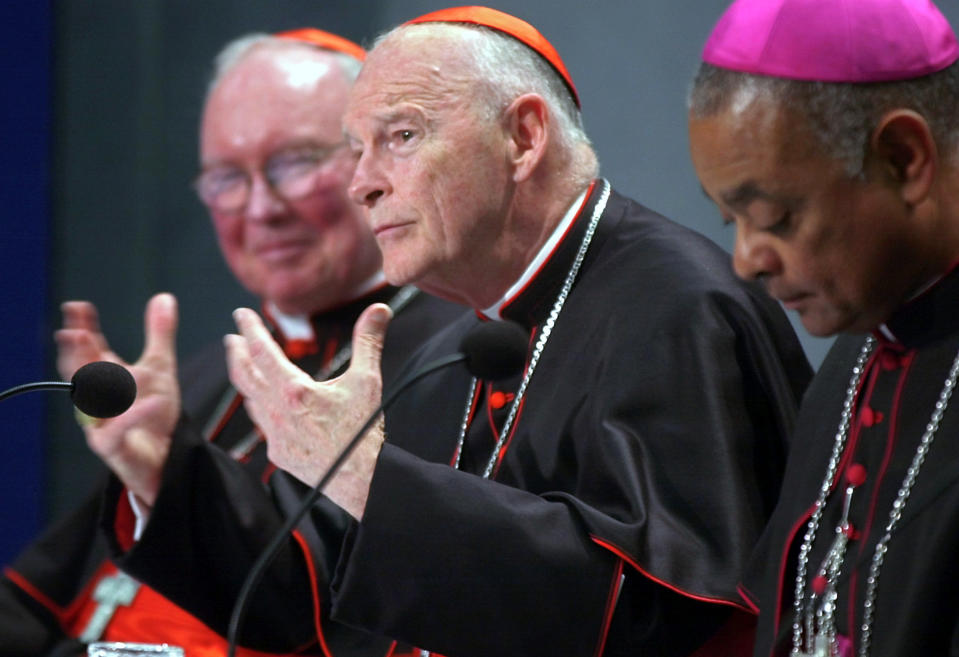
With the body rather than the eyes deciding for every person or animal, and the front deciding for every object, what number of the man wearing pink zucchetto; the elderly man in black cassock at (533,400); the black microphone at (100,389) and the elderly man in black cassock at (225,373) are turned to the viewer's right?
1

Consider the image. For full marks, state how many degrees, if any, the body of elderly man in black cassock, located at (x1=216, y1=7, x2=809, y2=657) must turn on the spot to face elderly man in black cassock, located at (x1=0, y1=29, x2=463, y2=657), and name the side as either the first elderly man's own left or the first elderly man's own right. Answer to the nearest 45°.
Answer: approximately 90° to the first elderly man's own right

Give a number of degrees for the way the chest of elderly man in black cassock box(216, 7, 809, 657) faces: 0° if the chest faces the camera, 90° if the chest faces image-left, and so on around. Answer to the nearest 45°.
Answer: approximately 45°

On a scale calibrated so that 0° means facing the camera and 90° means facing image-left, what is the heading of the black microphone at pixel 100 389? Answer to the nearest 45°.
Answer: approximately 270°

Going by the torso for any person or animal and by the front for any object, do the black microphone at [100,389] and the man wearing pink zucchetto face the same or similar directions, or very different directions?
very different directions

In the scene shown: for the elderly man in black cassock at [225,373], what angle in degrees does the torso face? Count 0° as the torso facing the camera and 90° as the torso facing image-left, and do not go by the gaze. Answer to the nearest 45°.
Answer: approximately 45°

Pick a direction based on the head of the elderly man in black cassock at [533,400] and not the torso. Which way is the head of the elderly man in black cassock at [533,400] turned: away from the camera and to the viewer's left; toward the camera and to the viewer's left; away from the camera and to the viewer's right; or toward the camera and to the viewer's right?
toward the camera and to the viewer's left

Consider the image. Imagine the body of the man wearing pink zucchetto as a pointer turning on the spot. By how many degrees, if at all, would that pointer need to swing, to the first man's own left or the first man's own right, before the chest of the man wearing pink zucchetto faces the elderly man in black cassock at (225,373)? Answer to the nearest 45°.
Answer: approximately 90° to the first man's own right

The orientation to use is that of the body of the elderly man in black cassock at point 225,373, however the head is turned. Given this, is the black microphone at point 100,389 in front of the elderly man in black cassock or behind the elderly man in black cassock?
in front

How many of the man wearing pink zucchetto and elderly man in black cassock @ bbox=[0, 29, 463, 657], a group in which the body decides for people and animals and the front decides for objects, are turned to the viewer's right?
0

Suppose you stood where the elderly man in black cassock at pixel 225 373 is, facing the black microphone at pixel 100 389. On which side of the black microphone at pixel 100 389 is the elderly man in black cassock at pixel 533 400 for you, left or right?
left

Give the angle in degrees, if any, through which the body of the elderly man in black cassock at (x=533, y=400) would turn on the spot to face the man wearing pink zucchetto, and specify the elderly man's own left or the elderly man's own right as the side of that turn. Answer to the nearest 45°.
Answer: approximately 90° to the elderly man's own left
